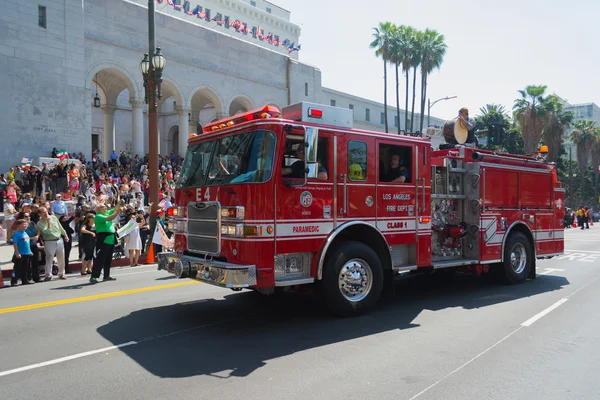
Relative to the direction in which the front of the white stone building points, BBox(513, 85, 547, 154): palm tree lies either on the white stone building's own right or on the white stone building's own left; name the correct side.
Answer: on the white stone building's own left

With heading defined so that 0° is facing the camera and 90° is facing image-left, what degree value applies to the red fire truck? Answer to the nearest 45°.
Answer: approximately 45°

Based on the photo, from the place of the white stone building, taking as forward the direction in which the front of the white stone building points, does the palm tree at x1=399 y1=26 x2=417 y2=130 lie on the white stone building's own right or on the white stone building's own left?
on the white stone building's own left

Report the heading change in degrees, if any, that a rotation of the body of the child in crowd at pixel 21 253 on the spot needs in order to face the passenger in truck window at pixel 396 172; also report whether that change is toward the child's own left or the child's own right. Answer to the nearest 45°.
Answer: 0° — they already face them

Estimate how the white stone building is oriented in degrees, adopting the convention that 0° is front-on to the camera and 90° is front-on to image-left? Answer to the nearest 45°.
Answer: approximately 315°

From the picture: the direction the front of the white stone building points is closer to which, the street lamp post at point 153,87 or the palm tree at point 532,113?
the street lamp post

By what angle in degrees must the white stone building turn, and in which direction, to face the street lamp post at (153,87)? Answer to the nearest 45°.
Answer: approximately 45° to its right

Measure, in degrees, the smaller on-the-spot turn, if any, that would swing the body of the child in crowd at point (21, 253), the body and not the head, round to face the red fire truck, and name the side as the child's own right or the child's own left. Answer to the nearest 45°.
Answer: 0° — they already face it
